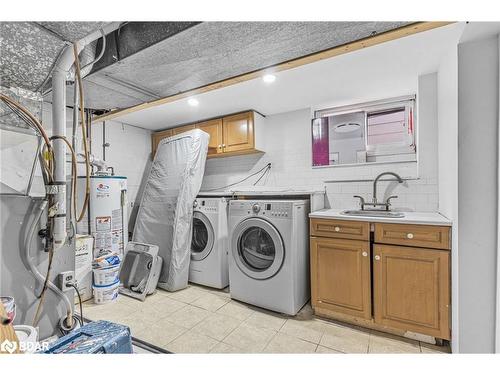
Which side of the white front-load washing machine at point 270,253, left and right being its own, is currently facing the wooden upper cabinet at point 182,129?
right

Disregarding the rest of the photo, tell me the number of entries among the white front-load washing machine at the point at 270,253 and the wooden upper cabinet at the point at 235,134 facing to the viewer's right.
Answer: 0

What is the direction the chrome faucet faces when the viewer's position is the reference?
facing the viewer and to the right of the viewer

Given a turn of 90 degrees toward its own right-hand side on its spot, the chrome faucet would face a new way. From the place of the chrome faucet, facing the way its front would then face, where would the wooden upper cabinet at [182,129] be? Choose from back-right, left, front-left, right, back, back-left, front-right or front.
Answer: front-right

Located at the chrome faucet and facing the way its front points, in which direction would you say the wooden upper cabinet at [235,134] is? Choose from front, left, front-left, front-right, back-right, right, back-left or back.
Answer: back-right

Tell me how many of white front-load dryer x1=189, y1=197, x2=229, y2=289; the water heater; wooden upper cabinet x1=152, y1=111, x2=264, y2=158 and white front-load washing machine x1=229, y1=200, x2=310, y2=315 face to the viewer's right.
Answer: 0

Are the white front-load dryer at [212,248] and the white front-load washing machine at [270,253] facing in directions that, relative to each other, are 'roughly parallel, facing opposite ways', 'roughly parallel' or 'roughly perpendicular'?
roughly parallel

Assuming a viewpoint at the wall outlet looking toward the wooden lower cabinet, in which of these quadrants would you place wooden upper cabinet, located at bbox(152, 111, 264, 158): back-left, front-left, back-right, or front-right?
front-left

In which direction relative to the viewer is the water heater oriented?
toward the camera

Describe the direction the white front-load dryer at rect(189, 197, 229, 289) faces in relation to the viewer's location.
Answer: facing the viewer and to the left of the viewer
